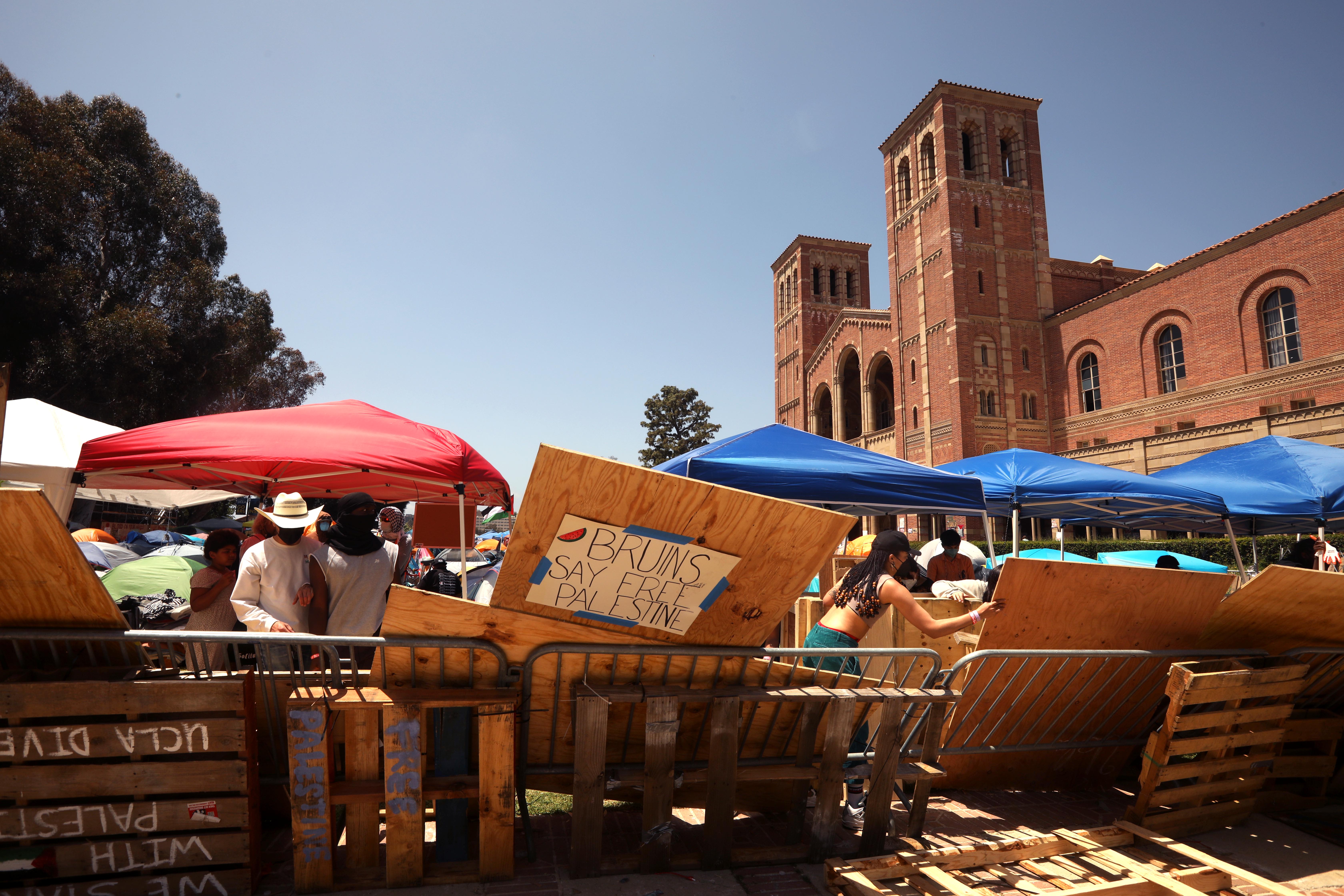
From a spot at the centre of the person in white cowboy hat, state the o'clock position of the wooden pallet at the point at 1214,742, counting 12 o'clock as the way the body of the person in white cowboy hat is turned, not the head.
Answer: The wooden pallet is roughly at 10 o'clock from the person in white cowboy hat.

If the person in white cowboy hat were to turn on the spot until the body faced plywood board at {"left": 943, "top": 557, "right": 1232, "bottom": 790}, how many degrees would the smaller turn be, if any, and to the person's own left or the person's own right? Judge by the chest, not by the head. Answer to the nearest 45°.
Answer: approximately 45° to the person's own left

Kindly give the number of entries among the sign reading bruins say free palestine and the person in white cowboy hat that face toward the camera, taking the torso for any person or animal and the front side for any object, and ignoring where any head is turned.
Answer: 2

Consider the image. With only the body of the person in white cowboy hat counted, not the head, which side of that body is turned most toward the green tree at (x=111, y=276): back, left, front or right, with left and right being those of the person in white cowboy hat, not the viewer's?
back

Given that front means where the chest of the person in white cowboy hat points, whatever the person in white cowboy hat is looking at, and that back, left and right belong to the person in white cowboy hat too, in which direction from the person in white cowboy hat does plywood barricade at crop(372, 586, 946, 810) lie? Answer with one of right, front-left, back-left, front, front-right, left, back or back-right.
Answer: front-left

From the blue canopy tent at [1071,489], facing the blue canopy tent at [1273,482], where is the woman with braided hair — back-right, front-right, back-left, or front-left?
back-right

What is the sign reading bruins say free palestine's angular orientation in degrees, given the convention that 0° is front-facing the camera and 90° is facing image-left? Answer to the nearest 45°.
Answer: approximately 0°

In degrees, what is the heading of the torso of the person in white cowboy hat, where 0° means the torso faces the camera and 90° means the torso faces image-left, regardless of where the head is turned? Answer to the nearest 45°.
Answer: approximately 0°

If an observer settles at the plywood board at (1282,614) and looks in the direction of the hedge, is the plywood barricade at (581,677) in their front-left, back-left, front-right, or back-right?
back-left

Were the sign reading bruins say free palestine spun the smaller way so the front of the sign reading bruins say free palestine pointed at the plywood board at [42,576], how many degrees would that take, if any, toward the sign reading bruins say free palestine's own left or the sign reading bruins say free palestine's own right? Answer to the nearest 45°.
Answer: approximately 90° to the sign reading bruins say free palestine's own right
